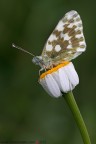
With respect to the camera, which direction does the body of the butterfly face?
to the viewer's left
